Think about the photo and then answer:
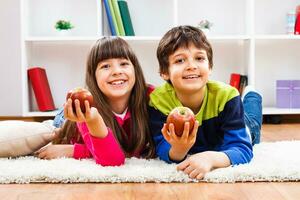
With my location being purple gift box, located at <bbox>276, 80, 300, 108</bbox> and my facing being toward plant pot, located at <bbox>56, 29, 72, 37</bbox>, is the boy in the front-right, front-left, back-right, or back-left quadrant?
front-left

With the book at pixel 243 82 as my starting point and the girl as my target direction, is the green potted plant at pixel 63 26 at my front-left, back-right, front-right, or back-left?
front-right

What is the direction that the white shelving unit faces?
toward the camera

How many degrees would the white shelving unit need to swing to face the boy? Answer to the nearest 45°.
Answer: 0° — it already faces them

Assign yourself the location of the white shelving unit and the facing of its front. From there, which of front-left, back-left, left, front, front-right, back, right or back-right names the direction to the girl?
front

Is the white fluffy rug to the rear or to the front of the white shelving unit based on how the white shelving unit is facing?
to the front

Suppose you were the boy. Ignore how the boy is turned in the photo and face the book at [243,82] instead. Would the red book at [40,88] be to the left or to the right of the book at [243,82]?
left
